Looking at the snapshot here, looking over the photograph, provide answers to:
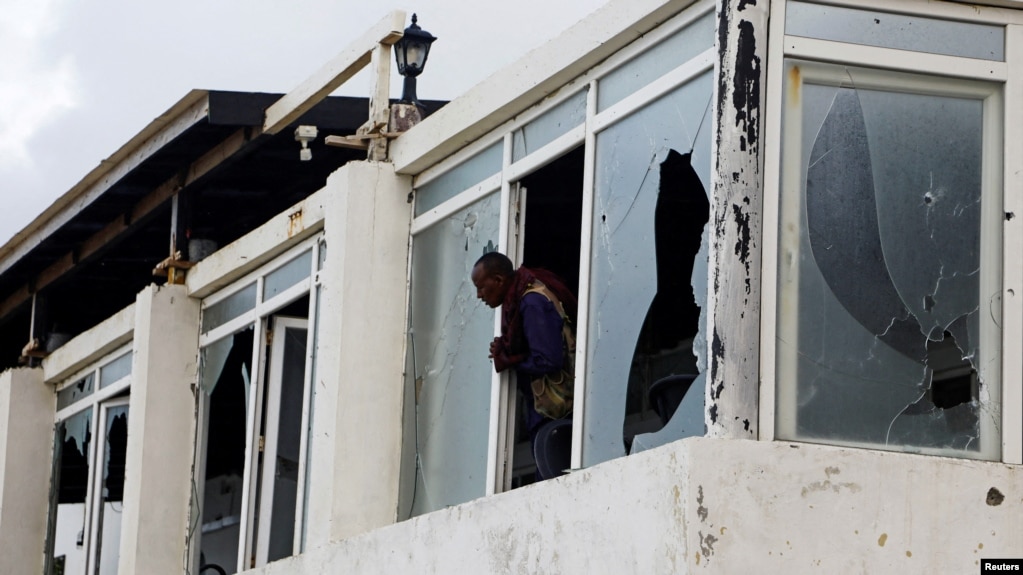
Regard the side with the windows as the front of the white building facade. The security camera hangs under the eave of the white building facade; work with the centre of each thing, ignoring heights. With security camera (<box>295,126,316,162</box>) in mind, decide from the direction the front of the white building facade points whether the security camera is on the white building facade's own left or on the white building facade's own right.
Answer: on the white building facade's own right

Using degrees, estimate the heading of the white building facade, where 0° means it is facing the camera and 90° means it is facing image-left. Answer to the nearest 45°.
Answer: approximately 45°
